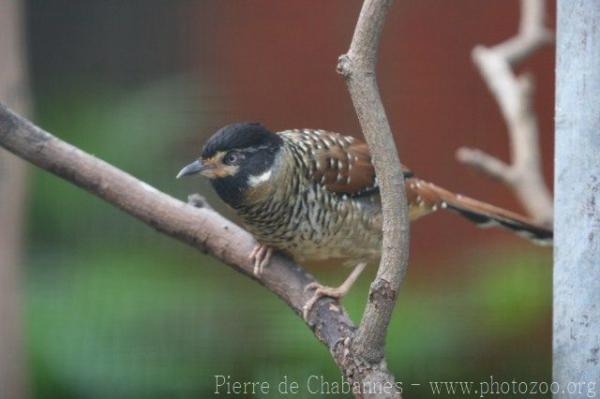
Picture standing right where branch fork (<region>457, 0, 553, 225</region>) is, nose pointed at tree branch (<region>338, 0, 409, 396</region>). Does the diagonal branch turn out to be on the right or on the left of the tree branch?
right

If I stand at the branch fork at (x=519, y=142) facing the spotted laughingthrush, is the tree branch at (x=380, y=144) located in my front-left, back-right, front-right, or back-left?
front-left

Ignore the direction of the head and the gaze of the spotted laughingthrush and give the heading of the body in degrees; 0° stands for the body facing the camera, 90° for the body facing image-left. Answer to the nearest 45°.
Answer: approximately 90°

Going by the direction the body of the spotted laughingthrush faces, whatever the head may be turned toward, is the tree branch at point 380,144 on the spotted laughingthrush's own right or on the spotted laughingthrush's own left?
on the spotted laughingthrush's own left

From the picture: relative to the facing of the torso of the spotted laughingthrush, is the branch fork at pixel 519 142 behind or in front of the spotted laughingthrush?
behind
